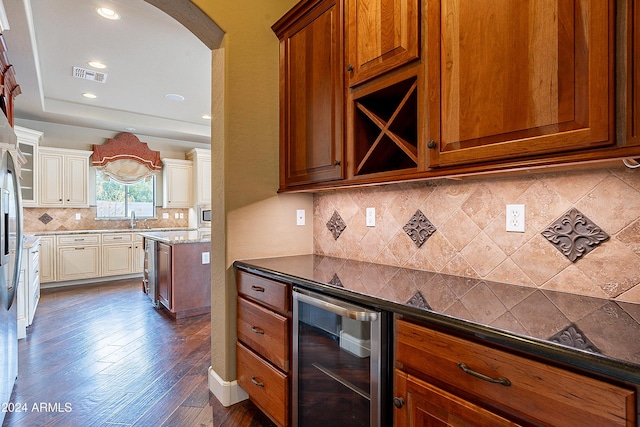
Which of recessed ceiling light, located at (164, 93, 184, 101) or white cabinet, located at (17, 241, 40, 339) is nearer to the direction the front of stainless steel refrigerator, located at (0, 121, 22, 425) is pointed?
the recessed ceiling light

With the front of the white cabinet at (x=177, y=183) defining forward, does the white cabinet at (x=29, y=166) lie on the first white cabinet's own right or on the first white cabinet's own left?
on the first white cabinet's own right

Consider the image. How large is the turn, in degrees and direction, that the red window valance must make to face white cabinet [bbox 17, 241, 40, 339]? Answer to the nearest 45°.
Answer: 0° — it already faces it

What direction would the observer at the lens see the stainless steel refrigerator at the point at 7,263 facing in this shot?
facing to the right of the viewer

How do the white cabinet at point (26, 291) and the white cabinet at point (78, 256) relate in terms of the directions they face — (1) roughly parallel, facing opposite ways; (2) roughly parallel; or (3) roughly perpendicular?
roughly perpendicular

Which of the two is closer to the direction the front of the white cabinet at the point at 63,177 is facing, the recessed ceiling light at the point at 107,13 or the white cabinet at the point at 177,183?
the recessed ceiling light

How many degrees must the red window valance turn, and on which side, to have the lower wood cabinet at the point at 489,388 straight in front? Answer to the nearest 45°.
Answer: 0° — it already faces it

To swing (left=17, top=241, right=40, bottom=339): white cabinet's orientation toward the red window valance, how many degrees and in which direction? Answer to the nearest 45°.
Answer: approximately 45° to its left

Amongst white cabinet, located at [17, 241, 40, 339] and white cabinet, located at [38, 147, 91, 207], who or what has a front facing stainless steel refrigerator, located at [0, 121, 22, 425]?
white cabinet, located at [38, 147, 91, 207]

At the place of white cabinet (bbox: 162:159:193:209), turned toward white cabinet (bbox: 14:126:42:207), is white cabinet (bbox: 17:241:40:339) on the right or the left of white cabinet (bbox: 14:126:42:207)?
left
